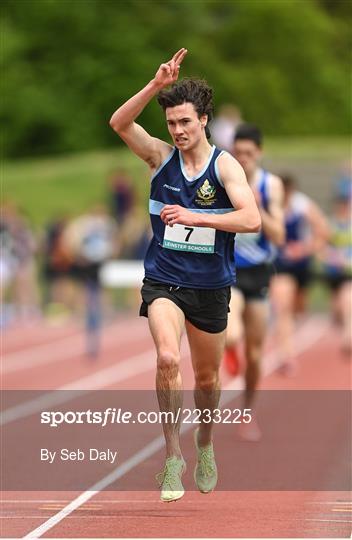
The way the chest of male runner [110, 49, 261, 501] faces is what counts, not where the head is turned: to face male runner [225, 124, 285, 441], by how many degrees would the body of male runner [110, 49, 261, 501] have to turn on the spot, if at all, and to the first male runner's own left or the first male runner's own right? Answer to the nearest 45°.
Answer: approximately 180°

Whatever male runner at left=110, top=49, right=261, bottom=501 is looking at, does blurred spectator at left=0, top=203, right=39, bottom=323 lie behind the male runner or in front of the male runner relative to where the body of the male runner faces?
behind

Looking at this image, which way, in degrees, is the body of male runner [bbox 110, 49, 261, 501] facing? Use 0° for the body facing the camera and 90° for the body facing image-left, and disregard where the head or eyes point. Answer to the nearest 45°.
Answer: approximately 0°

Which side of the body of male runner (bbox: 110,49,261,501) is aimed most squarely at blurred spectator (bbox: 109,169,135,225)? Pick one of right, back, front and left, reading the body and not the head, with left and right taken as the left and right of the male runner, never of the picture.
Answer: back

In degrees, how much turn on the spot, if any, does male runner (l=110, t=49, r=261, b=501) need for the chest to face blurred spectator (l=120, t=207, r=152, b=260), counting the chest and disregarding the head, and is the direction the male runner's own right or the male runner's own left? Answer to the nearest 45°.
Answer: approximately 180°

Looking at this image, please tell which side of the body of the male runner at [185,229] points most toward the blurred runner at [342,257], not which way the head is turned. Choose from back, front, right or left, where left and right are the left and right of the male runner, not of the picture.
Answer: back

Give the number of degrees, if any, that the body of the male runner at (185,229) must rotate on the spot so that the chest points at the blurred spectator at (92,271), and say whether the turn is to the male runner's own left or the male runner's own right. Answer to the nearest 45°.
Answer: approximately 180°
